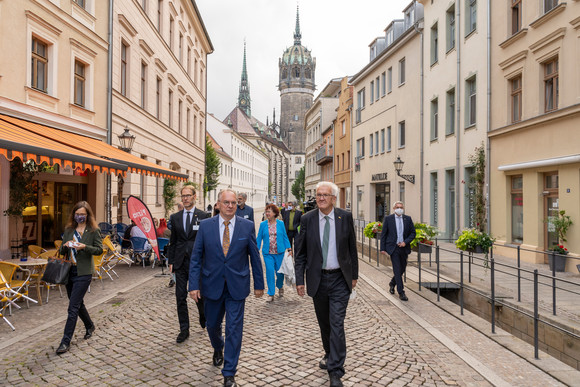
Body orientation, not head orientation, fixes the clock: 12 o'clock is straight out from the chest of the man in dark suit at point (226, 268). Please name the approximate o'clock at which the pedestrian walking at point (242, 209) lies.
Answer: The pedestrian walking is roughly at 6 o'clock from the man in dark suit.

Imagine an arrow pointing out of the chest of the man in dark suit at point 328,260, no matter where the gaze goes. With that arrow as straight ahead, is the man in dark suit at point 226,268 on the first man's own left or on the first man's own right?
on the first man's own right

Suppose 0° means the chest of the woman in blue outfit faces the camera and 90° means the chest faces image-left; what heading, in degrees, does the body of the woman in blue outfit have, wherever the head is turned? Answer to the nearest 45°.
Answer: approximately 0°

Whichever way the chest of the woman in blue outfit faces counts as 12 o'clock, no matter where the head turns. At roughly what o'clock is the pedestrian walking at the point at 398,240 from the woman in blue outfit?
The pedestrian walking is roughly at 9 o'clock from the woman in blue outfit.

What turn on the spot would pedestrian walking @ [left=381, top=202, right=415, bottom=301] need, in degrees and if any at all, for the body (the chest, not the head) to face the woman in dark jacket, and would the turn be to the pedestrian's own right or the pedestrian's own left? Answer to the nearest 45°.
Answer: approximately 45° to the pedestrian's own right

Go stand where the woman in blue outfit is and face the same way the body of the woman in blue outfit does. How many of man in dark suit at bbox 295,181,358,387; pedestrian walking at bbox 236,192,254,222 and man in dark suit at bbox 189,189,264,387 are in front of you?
2
